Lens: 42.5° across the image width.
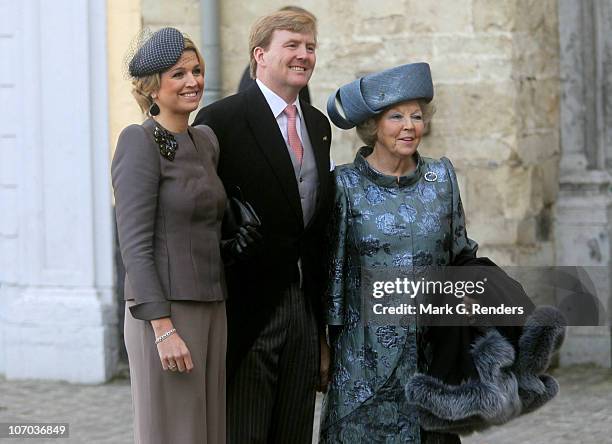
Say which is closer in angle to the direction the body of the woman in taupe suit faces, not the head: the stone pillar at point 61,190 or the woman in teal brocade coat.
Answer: the woman in teal brocade coat

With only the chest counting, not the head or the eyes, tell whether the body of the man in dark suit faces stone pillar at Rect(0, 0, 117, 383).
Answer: no

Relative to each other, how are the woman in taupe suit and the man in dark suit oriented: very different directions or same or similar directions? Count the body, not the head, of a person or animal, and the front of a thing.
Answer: same or similar directions

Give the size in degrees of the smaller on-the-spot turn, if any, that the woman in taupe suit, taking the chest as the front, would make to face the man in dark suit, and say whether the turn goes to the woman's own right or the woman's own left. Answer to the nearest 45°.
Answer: approximately 90° to the woman's own left

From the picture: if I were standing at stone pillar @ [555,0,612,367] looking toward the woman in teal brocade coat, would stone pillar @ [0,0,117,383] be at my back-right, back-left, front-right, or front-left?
front-right

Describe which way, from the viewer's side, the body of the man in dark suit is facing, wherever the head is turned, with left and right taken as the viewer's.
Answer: facing the viewer and to the right of the viewer

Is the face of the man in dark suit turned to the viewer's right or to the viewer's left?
to the viewer's right

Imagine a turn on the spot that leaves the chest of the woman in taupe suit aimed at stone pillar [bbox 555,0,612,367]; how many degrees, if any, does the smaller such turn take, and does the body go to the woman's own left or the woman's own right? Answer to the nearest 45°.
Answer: approximately 90° to the woman's own left

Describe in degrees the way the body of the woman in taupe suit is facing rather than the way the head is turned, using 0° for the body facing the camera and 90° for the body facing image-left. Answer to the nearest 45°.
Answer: approximately 315°

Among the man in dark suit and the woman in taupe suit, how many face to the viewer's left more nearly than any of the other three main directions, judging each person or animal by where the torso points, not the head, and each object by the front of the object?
0
